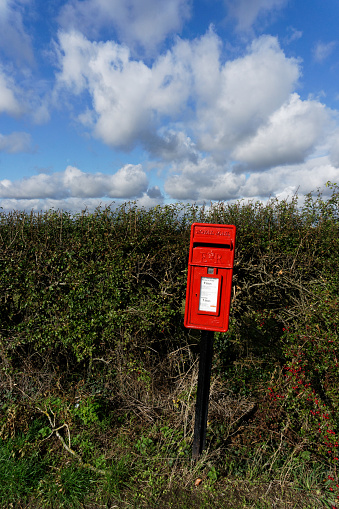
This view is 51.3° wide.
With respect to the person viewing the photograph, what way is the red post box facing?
facing the viewer
